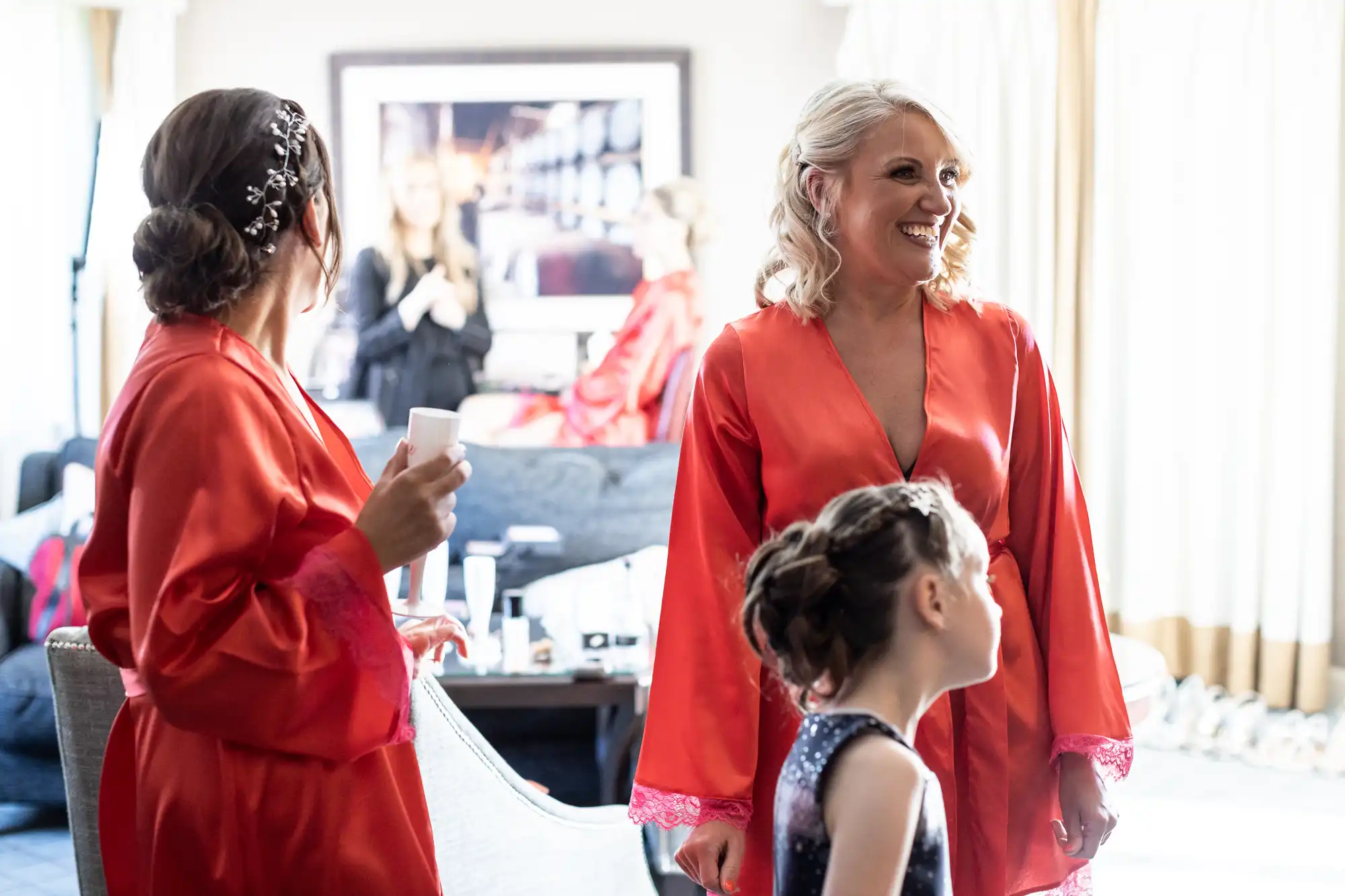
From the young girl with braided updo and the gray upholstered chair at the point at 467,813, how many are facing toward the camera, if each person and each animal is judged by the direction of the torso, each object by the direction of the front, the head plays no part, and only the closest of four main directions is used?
0

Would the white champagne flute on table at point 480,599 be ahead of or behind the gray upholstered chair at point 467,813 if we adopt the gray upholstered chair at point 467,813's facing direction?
ahead

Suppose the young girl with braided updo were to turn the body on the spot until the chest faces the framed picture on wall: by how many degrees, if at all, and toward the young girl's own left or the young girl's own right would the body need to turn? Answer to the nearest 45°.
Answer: approximately 90° to the young girl's own left

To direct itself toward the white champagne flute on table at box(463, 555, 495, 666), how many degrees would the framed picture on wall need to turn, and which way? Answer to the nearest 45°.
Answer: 0° — it already faces it

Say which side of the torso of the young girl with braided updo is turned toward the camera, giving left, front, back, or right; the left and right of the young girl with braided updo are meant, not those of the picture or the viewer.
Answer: right

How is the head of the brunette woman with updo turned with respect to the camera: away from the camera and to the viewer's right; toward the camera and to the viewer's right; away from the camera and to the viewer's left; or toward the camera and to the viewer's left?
away from the camera and to the viewer's right

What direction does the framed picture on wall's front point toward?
toward the camera

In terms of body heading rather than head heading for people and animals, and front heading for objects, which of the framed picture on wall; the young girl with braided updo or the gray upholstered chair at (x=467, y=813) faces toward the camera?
the framed picture on wall

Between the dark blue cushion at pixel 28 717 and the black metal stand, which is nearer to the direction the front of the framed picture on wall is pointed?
the dark blue cushion

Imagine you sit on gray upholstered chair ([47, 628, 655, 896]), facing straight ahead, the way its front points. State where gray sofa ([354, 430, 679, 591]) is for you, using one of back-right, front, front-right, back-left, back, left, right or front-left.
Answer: front-left

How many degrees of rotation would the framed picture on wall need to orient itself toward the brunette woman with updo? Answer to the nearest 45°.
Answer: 0° — it already faces them

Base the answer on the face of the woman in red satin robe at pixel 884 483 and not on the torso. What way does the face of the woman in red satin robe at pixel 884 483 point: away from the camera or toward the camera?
toward the camera

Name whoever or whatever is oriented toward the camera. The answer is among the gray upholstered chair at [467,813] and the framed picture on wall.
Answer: the framed picture on wall

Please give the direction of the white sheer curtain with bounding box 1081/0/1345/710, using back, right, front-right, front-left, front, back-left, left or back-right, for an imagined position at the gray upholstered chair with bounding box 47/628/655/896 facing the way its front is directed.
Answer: front

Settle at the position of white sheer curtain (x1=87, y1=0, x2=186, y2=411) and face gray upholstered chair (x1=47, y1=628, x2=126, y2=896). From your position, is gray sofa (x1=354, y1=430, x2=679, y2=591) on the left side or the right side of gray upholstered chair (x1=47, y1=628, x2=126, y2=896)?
left

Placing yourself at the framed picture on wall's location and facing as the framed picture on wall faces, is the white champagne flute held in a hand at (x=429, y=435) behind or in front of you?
in front

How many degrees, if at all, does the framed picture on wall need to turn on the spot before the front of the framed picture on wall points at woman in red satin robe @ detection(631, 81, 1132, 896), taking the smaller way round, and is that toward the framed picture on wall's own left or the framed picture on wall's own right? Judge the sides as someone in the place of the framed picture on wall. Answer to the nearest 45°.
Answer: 0° — it already faces them

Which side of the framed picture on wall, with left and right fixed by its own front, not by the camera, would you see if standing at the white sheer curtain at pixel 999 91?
left
